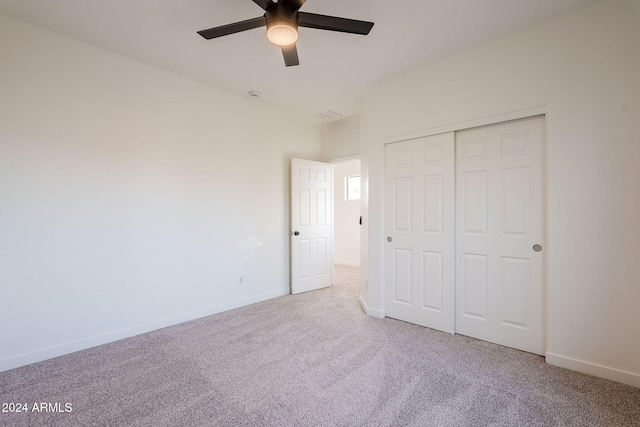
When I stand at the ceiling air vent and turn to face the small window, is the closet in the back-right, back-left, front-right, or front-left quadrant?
back-right

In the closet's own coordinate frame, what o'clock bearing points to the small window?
The small window is roughly at 3 o'clock from the closet.

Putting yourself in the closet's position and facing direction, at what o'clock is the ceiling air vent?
The ceiling air vent is roughly at 2 o'clock from the closet.

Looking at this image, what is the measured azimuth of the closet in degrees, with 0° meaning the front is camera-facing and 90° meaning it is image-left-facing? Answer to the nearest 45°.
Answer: approximately 45°

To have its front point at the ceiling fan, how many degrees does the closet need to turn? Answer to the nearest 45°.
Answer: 0° — it already faces it

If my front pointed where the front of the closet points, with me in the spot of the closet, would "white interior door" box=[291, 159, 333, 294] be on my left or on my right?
on my right

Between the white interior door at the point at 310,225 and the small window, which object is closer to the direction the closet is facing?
the white interior door

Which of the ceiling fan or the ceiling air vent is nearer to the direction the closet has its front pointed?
the ceiling fan
